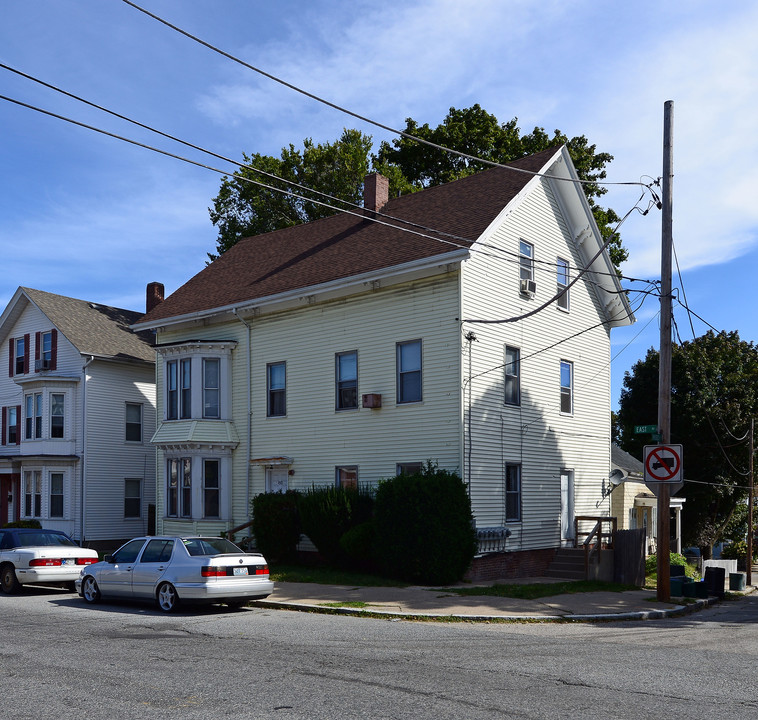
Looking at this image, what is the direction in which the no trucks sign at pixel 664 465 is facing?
toward the camera

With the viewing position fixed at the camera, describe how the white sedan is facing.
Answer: facing away from the viewer and to the left of the viewer

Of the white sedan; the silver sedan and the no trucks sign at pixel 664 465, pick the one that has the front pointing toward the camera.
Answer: the no trucks sign

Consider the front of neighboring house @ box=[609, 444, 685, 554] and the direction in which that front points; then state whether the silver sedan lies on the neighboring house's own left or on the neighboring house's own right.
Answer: on the neighboring house's own right

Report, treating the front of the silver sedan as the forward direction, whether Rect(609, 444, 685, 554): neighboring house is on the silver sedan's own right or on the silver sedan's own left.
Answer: on the silver sedan's own right

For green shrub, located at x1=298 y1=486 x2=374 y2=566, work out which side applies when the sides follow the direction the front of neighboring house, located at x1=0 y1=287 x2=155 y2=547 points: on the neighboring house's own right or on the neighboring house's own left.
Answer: on the neighboring house's own left

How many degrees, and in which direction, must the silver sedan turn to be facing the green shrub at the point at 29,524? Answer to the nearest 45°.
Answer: approximately 45° to its right

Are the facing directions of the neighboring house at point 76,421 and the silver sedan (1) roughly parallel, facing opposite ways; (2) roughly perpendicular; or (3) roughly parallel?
roughly perpendicular

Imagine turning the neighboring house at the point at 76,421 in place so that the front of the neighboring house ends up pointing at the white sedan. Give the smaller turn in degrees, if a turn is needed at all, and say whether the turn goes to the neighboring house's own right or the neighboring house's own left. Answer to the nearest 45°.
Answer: approximately 45° to the neighboring house's own left

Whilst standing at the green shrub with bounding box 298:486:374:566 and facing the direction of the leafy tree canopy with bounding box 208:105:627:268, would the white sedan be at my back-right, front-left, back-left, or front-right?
back-left

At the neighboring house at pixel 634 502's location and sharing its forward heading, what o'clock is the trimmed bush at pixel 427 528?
The trimmed bush is roughly at 2 o'clock from the neighboring house.

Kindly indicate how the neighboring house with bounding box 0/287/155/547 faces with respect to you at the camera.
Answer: facing the viewer and to the left of the viewer

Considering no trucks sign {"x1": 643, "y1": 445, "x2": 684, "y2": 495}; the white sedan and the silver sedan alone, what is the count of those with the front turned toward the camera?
1
